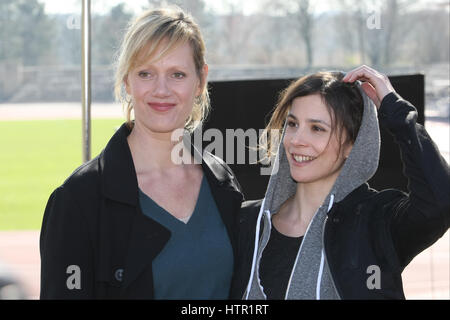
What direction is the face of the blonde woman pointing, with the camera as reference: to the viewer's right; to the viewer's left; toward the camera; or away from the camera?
toward the camera

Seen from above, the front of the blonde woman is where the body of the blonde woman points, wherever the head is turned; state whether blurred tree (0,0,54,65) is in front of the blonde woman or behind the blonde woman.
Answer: behind

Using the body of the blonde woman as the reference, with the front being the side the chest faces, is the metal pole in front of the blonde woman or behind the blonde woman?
behind

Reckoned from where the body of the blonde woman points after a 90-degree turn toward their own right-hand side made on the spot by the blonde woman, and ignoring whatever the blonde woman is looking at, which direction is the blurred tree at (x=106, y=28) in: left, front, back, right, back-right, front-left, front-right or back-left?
back-right

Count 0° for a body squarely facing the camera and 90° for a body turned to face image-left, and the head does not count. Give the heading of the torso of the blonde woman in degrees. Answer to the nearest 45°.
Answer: approximately 315°
